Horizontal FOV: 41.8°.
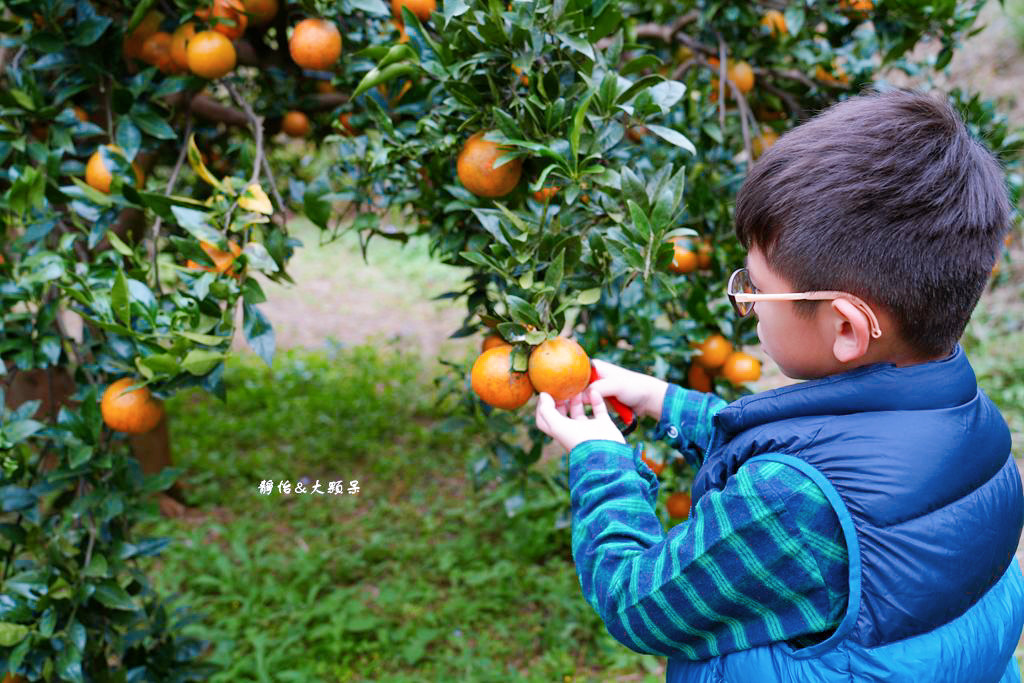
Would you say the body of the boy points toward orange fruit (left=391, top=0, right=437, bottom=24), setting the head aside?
yes

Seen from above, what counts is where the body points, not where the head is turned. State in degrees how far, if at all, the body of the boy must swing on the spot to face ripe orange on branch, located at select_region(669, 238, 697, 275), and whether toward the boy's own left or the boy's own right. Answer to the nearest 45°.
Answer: approximately 45° to the boy's own right

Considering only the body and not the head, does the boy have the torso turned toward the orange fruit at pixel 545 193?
yes

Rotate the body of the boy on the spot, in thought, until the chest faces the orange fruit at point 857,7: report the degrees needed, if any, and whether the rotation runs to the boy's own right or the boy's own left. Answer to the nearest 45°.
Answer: approximately 45° to the boy's own right

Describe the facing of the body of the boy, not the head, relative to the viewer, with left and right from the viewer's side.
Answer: facing away from the viewer and to the left of the viewer

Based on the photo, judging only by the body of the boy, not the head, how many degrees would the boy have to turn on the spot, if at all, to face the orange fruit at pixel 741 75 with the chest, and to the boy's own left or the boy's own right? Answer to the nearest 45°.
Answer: approximately 45° to the boy's own right
